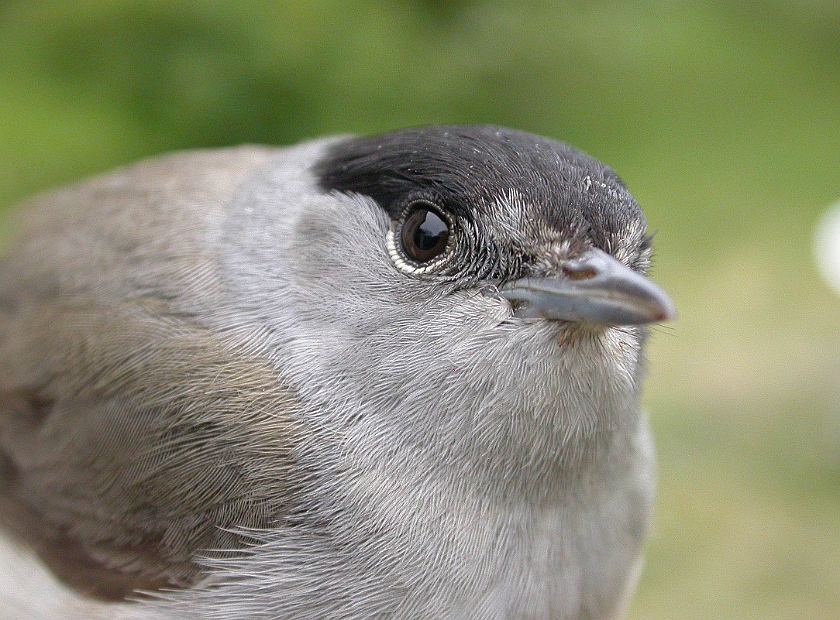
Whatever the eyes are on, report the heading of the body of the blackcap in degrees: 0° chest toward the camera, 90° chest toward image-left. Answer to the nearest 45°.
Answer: approximately 315°
